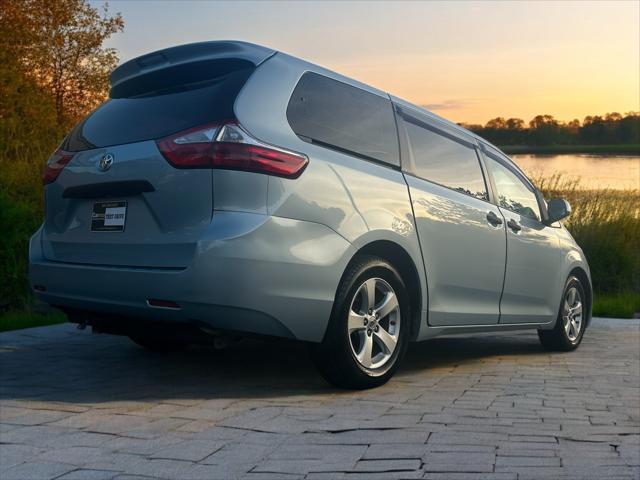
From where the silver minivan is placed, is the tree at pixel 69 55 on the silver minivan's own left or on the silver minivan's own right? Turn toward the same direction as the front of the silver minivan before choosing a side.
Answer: on the silver minivan's own left

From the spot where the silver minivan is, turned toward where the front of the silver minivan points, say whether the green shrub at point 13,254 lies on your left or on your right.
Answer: on your left

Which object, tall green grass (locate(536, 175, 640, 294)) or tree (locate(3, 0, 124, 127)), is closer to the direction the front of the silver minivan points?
the tall green grass

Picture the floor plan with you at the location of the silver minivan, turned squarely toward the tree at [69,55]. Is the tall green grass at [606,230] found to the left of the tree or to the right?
right

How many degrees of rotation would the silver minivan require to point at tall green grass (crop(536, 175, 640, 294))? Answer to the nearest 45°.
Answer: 0° — it already faces it

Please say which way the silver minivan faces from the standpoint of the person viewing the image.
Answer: facing away from the viewer and to the right of the viewer
